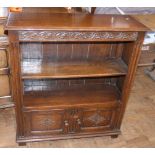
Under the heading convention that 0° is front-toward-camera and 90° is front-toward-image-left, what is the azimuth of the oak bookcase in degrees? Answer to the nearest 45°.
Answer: approximately 0°
